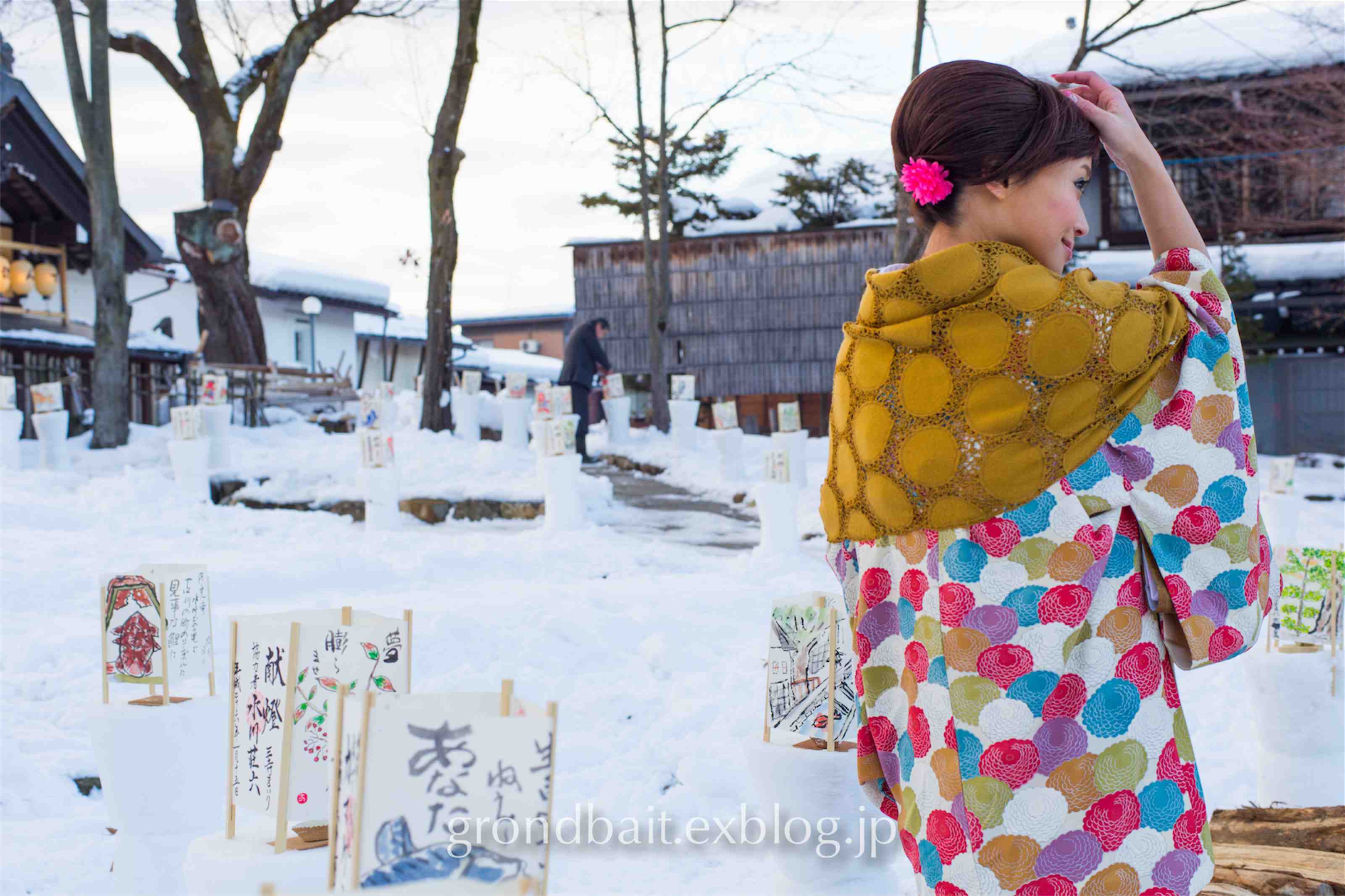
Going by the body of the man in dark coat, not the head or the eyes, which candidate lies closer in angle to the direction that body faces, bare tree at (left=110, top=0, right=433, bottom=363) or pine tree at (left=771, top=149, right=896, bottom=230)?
the pine tree

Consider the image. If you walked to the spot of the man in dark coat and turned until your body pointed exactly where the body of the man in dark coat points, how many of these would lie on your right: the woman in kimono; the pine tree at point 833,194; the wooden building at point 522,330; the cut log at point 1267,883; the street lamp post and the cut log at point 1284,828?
3

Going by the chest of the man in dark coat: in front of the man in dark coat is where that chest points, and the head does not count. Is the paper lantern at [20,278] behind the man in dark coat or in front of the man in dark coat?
behind

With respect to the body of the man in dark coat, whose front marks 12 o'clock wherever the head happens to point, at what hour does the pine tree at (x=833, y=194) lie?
The pine tree is roughly at 10 o'clock from the man in dark coat.

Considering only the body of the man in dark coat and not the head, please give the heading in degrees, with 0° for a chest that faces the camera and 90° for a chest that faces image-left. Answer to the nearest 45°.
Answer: approximately 270°

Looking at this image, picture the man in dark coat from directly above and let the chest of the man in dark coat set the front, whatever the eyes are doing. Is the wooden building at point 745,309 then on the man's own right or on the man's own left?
on the man's own left

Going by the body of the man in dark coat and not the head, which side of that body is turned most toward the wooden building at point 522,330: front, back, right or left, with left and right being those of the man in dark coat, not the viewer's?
left

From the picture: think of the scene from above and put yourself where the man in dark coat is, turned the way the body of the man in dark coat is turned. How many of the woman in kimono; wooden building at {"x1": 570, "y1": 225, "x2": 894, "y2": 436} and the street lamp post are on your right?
1

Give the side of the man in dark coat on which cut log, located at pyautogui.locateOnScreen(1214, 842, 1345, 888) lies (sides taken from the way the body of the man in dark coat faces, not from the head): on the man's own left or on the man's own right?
on the man's own right

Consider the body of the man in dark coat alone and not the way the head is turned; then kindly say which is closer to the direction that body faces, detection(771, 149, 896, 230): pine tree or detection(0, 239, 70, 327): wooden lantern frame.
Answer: the pine tree

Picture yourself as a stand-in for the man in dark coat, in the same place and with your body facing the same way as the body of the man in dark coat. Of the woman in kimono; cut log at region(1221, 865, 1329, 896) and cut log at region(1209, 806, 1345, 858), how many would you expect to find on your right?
3

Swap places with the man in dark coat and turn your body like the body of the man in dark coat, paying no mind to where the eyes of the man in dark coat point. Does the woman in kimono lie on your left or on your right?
on your right

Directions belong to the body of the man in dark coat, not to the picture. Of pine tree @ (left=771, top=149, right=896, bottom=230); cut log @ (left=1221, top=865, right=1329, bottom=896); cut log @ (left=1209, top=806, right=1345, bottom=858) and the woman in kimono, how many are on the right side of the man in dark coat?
3

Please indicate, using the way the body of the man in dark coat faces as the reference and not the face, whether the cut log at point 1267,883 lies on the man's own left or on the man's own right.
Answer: on the man's own right

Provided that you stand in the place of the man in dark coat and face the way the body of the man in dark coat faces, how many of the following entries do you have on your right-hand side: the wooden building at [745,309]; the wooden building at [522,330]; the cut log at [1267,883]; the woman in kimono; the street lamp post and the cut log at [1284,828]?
3

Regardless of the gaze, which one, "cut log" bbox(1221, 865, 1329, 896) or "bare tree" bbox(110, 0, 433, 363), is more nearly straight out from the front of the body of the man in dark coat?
the cut log

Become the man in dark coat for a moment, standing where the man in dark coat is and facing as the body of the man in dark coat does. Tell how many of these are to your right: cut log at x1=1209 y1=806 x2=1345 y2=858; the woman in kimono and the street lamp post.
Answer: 2

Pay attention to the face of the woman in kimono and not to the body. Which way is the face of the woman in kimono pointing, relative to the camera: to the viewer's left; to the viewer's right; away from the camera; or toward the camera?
to the viewer's right
